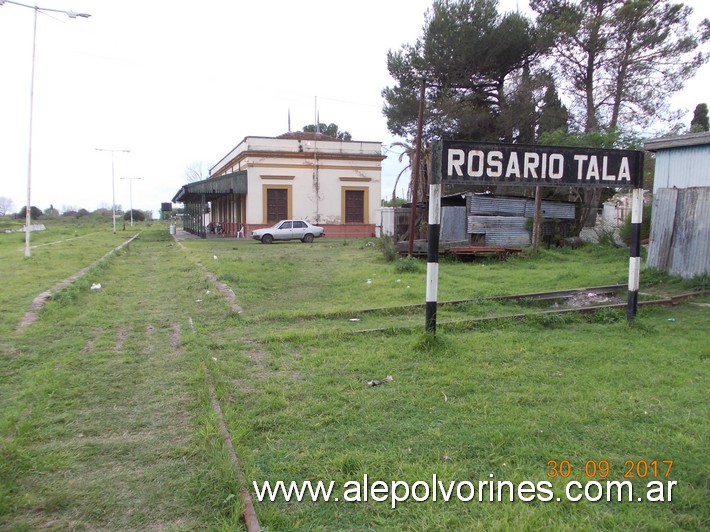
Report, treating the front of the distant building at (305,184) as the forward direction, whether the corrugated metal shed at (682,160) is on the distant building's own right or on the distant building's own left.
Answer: on the distant building's own left

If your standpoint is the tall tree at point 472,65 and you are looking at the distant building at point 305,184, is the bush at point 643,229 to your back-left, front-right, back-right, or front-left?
back-left

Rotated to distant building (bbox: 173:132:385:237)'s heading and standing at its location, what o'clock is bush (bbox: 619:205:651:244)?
The bush is roughly at 8 o'clock from the distant building.

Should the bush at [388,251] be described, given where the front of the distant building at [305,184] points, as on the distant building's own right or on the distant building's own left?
on the distant building's own left

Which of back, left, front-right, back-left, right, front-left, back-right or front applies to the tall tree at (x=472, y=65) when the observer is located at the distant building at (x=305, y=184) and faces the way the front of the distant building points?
back-left

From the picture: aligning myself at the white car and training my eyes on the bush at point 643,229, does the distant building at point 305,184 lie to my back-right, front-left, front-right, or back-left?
back-left

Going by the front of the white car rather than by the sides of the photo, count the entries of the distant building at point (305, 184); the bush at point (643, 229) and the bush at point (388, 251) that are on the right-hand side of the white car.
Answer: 1
